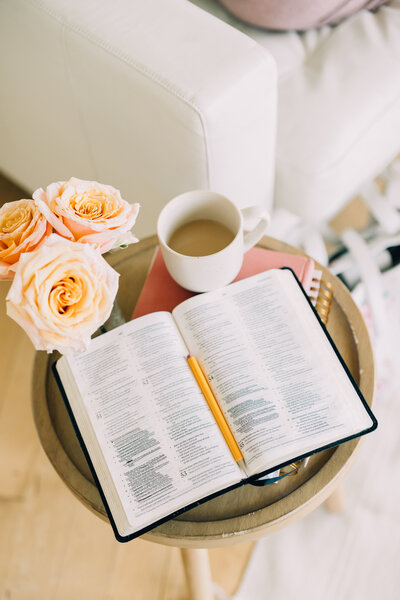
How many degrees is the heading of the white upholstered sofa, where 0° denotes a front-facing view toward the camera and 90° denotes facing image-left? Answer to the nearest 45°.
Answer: approximately 315°
